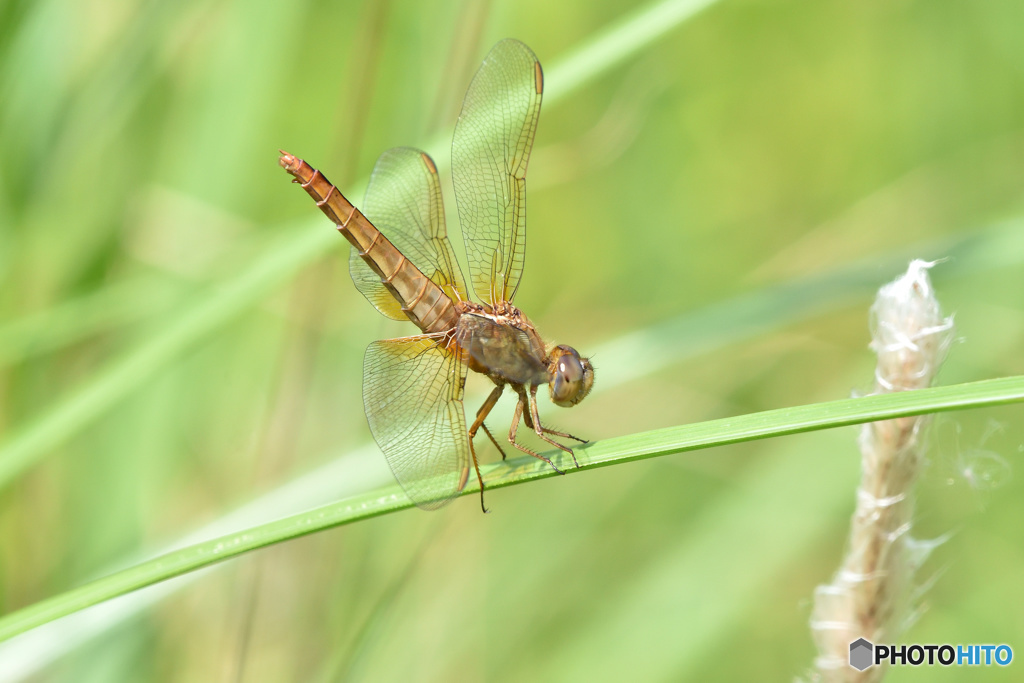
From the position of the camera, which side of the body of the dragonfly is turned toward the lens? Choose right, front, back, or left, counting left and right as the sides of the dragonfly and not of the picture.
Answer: right
